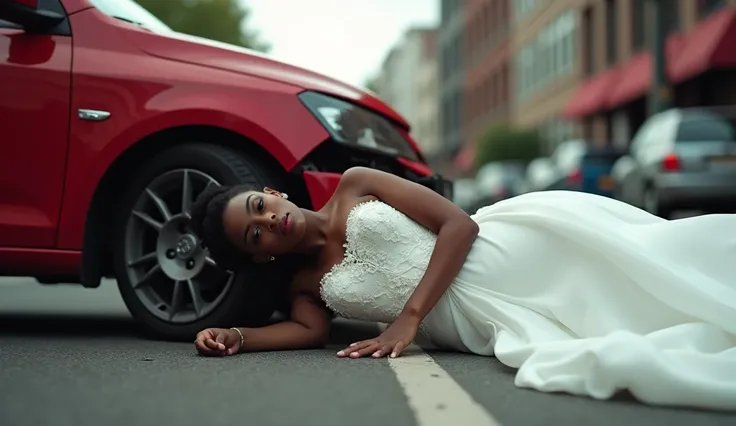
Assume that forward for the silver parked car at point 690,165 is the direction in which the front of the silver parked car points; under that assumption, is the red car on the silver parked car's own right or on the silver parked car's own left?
on the silver parked car's own left

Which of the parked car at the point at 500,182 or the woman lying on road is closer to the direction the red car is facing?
the woman lying on road

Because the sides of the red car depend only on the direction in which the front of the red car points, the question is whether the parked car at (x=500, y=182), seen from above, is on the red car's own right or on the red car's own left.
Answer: on the red car's own left

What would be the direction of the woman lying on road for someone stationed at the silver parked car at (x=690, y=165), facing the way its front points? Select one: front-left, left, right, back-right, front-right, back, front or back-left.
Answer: back-left

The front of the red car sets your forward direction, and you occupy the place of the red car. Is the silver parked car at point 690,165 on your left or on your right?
on your left

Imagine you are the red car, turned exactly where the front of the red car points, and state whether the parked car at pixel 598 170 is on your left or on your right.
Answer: on your left

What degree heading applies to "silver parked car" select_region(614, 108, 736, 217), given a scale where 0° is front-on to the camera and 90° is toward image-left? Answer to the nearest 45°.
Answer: approximately 135°

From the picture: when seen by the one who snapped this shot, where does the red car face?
facing the viewer and to the right of the viewer
